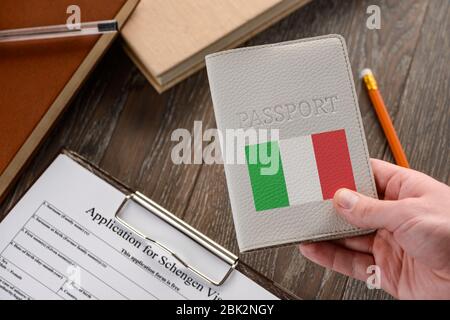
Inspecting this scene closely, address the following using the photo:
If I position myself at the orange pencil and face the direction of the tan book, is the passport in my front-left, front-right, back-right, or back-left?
front-left

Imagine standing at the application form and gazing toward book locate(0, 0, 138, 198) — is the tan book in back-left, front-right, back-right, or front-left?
front-right

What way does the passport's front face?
toward the camera
